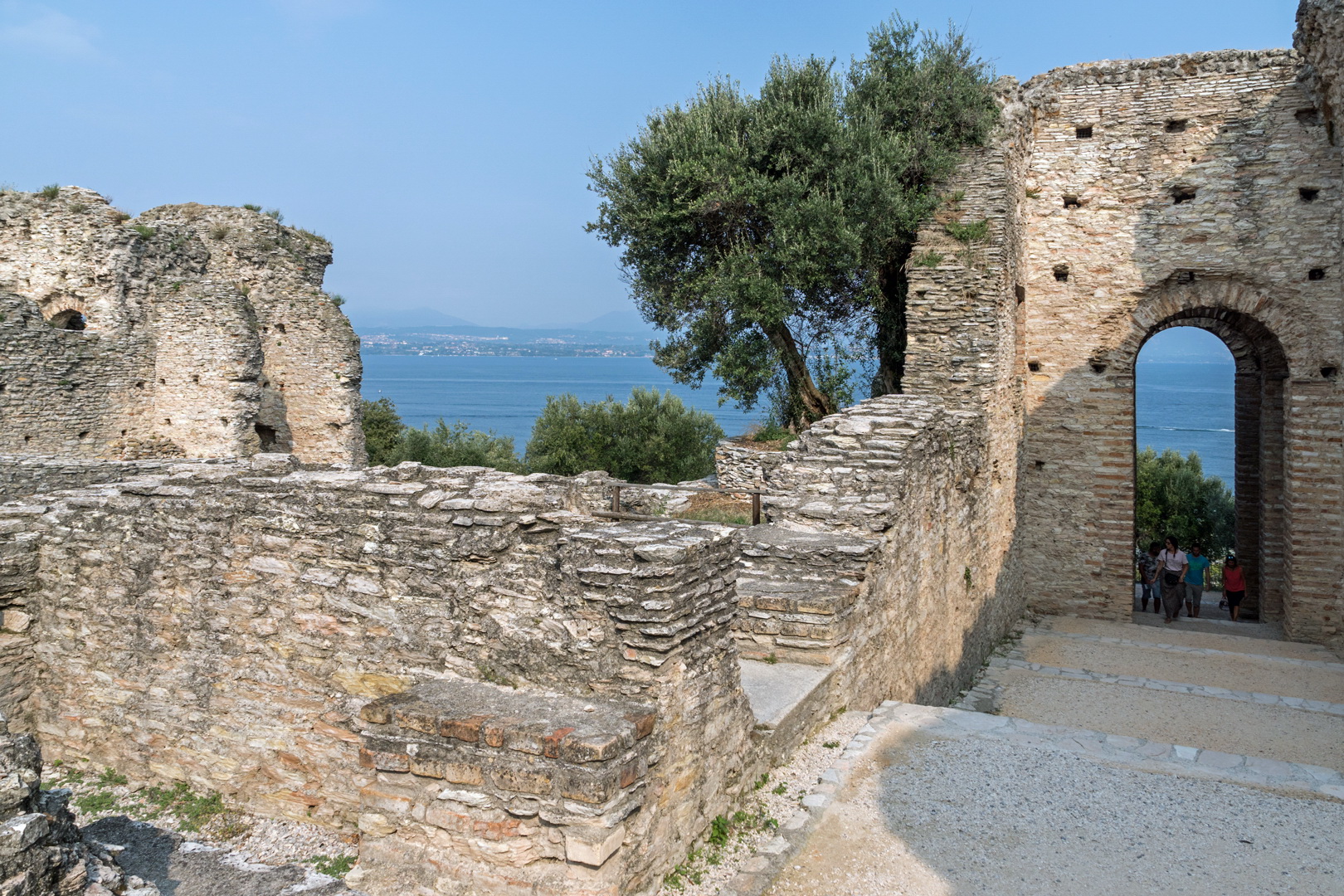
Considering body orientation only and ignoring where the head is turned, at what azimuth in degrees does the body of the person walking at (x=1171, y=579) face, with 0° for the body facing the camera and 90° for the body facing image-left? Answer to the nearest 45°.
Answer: approximately 0°

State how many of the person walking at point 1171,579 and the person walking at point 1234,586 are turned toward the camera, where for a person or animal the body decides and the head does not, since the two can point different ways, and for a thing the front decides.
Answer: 2

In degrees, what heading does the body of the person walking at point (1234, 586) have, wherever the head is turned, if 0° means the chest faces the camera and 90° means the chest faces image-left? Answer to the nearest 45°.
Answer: approximately 0°

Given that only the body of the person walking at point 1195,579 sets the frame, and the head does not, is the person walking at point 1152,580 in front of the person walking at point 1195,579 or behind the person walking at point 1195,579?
behind
